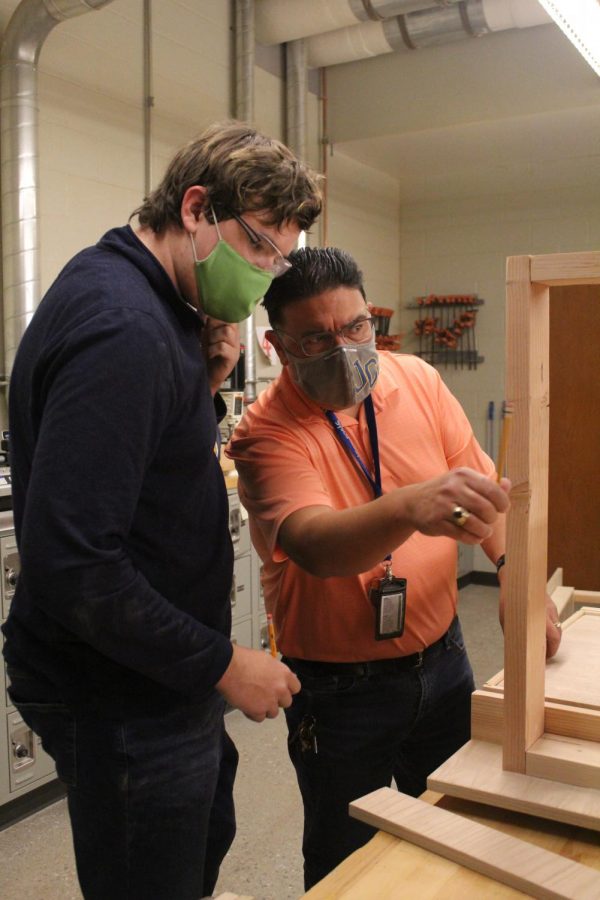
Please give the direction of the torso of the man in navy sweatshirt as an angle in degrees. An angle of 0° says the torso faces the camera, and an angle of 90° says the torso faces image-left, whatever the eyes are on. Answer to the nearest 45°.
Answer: approximately 270°

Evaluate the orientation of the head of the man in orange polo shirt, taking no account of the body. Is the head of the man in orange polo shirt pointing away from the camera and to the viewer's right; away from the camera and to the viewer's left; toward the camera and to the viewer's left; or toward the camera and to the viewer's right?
toward the camera and to the viewer's right

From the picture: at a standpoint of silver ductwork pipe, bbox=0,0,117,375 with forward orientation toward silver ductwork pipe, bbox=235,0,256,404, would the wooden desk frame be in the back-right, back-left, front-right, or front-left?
back-right

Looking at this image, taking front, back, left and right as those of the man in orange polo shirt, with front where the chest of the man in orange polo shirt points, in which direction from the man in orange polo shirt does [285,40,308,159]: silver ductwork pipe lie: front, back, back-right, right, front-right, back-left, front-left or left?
back-left

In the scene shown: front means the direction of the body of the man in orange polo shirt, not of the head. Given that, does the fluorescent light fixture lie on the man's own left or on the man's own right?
on the man's own left

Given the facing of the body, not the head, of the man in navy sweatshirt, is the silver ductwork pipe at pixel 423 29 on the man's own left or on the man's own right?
on the man's own left

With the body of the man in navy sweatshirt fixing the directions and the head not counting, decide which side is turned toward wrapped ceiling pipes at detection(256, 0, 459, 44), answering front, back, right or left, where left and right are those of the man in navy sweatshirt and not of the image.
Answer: left

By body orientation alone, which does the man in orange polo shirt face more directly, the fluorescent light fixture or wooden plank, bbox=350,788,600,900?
the wooden plank
